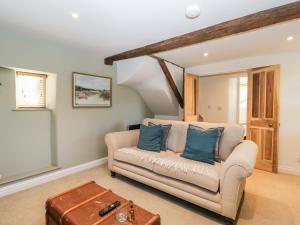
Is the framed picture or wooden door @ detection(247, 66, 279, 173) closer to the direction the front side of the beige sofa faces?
the framed picture

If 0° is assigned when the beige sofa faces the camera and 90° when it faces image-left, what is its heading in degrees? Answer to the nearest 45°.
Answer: approximately 45°

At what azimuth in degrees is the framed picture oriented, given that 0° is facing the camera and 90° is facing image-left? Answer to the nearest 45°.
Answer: approximately 315°

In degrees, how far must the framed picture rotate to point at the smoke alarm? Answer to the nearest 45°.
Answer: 0° — it already faces it

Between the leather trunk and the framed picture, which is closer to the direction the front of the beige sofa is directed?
the leather trunk

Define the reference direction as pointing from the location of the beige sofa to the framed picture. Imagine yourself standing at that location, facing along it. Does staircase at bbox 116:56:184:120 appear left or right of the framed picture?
right

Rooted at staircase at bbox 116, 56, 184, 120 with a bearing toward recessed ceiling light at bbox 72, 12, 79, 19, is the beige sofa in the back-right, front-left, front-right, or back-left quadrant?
front-left

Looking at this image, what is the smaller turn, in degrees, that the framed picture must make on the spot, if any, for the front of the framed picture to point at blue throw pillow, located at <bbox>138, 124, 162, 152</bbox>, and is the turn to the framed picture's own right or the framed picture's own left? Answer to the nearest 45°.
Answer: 0° — it already faces it

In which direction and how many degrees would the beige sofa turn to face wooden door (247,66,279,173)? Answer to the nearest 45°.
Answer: approximately 180°

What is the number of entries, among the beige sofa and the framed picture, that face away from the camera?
0

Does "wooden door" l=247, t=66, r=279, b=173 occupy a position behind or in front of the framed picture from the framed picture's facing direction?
in front

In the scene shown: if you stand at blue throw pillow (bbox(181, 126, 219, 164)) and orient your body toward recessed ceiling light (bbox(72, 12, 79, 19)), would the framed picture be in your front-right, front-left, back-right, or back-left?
front-right

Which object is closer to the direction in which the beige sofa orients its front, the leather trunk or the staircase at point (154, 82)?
the leather trunk
